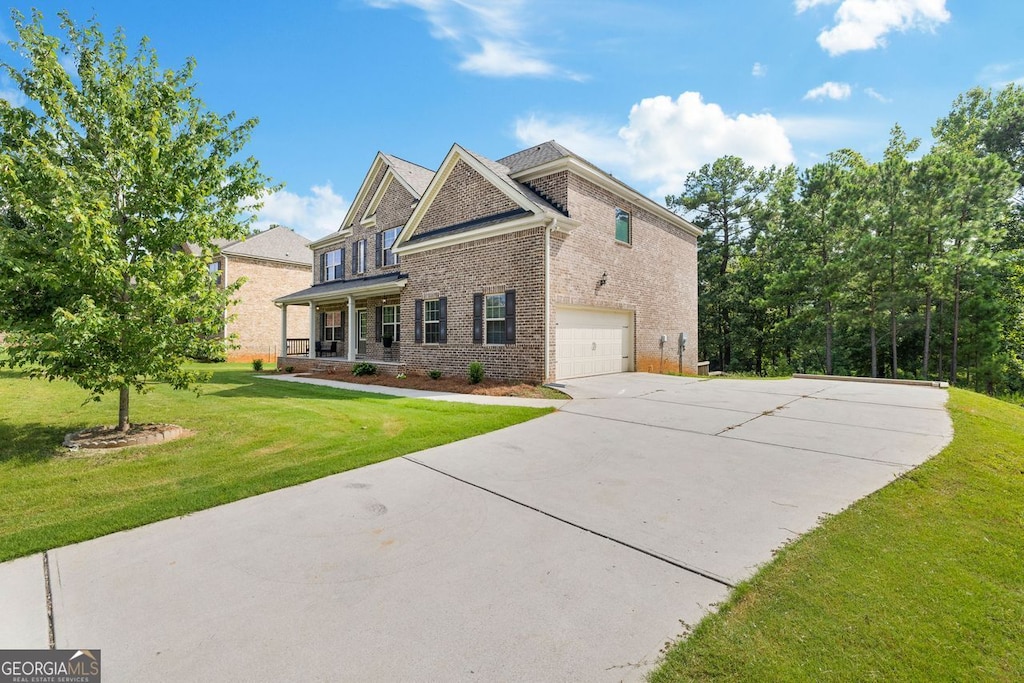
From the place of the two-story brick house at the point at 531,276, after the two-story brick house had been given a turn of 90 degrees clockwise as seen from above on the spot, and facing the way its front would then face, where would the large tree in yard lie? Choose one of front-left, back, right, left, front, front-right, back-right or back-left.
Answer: left

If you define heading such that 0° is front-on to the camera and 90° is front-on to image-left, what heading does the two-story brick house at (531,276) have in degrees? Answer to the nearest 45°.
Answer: approximately 45°

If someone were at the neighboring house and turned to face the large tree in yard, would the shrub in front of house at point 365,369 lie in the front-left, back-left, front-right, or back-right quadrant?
front-left

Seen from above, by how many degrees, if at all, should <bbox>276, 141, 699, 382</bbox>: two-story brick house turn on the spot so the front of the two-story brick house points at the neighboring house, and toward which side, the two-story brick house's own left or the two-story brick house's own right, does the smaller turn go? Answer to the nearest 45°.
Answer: approximately 90° to the two-story brick house's own right
